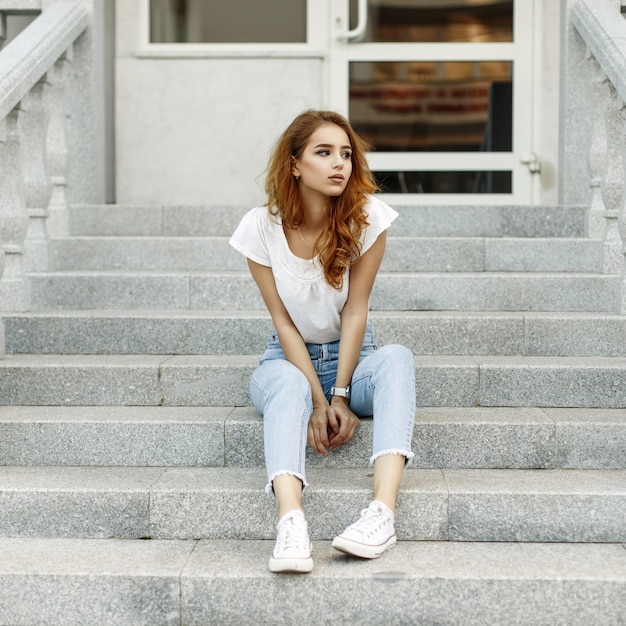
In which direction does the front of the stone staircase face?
toward the camera

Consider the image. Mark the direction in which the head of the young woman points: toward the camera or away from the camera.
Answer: toward the camera

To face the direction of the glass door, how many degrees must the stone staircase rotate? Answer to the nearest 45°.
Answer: approximately 180°

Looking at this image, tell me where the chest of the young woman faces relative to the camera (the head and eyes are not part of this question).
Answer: toward the camera

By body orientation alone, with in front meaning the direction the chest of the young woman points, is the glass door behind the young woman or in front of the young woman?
behind
